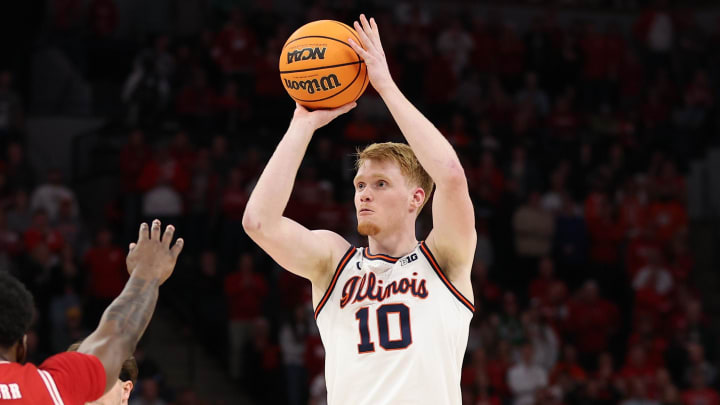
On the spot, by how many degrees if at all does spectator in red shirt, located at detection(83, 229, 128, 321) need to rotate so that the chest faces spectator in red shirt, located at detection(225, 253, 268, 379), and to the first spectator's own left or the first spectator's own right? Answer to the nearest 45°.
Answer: approximately 90° to the first spectator's own left

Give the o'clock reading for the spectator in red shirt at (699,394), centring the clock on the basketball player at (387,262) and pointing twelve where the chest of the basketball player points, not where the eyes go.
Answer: The spectator in red shirt is roughly at 7 o'clock from the basketball player.

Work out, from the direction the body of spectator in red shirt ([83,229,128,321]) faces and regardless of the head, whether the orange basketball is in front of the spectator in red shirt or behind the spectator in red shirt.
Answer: in front

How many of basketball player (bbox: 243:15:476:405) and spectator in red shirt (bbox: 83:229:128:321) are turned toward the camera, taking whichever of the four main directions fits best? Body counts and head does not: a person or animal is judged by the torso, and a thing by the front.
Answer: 2

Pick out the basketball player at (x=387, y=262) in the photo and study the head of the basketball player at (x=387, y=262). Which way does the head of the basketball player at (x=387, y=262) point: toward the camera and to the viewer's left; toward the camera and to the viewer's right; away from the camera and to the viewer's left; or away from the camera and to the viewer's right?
toward the camera and to the viewer's left

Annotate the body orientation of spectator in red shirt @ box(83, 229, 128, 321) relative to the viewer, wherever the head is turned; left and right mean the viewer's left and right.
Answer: facing the viewer

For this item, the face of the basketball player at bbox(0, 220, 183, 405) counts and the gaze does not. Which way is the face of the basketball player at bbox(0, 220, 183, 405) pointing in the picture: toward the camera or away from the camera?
away from the camera

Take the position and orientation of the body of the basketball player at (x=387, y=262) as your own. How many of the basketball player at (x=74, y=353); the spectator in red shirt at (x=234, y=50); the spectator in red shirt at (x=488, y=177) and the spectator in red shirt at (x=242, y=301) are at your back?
3

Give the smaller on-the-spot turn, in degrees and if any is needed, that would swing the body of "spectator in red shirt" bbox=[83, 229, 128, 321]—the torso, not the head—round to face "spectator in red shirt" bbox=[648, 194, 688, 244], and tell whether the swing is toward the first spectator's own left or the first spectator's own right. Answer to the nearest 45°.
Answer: approximately 90° to the first spectator's own left

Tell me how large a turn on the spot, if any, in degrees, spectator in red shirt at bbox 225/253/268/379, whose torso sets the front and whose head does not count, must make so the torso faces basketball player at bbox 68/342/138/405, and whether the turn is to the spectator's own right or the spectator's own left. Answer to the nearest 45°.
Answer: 0° — they already face them
